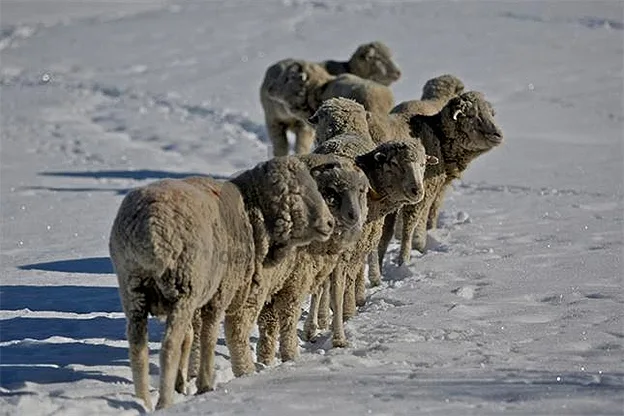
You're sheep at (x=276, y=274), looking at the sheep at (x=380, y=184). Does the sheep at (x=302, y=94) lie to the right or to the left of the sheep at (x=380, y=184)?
left

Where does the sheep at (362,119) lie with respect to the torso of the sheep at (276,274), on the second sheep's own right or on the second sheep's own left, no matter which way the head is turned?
on the second sheep's own left

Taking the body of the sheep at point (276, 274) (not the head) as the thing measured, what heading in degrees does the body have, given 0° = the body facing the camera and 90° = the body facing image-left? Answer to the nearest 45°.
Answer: approximately 270°

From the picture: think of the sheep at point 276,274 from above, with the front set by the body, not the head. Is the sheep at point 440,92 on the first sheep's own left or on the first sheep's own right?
on the first sheep's own left

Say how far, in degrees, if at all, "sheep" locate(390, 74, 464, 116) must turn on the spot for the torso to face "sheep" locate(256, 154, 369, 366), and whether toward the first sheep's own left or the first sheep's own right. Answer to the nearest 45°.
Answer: approximately 90° to the first sheep's own right

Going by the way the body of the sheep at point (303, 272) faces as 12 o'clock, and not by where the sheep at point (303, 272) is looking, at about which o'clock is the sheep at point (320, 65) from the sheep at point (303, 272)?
the sheep at point (320, 65) is roughly at 9 o'clock from the sheep at point (303, 272).

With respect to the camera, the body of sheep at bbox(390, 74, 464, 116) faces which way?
to the viewer's right

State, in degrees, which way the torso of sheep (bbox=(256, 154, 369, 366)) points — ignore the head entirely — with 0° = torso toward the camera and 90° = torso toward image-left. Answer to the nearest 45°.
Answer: approximately 270°
